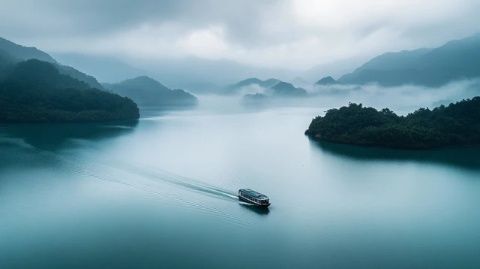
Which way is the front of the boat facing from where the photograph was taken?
facing the viewer and to the right of the viewer

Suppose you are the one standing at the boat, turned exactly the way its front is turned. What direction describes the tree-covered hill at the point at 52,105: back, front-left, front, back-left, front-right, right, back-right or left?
back

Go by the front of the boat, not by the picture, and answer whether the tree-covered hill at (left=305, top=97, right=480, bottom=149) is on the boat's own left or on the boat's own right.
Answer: on the boat's own left
